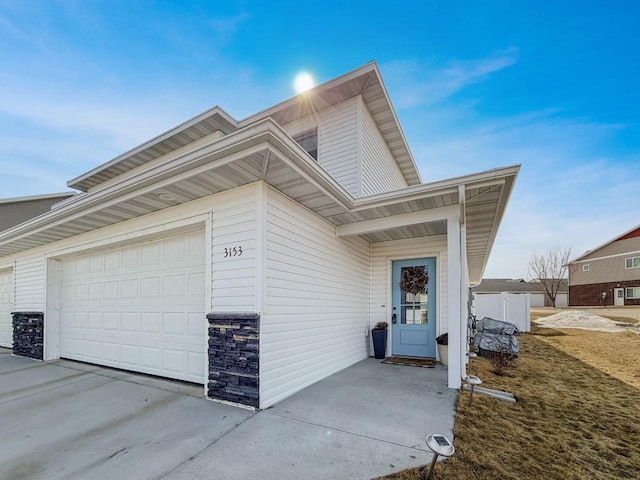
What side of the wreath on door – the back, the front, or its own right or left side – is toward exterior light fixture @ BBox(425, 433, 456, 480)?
front

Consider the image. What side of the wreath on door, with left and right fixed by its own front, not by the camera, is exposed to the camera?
front

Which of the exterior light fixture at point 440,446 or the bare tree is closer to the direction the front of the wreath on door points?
the exterior light fixture

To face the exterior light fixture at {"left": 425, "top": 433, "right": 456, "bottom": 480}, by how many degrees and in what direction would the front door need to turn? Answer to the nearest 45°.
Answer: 0° — it already faces it
